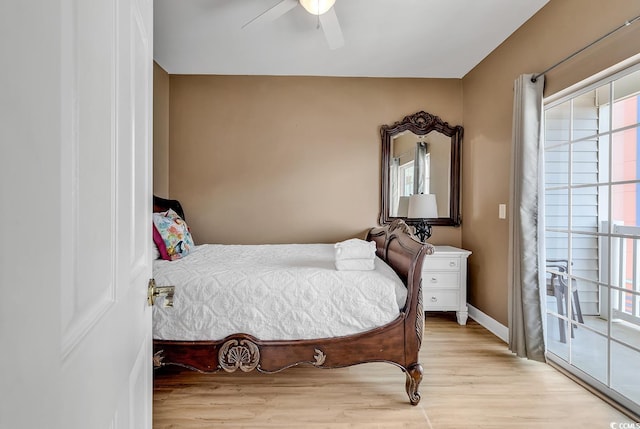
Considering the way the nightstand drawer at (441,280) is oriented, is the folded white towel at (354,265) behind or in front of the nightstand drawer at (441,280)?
in front

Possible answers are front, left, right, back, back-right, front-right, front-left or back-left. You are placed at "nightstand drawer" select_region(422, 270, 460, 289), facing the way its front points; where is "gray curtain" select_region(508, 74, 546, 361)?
front-left

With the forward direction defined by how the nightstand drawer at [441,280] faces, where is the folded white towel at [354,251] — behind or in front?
in front

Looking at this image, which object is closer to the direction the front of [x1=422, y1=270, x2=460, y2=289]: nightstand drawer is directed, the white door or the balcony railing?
the white door

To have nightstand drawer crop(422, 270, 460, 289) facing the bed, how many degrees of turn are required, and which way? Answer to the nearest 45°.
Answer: approximately 45° to its right

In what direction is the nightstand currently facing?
toward the camera

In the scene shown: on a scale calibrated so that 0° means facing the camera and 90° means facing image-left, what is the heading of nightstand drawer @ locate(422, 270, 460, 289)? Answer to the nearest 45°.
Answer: approximately 0°

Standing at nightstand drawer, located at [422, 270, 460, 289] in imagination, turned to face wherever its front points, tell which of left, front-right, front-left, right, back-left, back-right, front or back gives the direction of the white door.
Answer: front

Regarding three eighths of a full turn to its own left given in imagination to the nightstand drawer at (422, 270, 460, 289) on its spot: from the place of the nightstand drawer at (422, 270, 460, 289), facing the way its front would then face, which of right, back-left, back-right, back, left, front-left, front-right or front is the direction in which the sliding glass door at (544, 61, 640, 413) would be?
right
